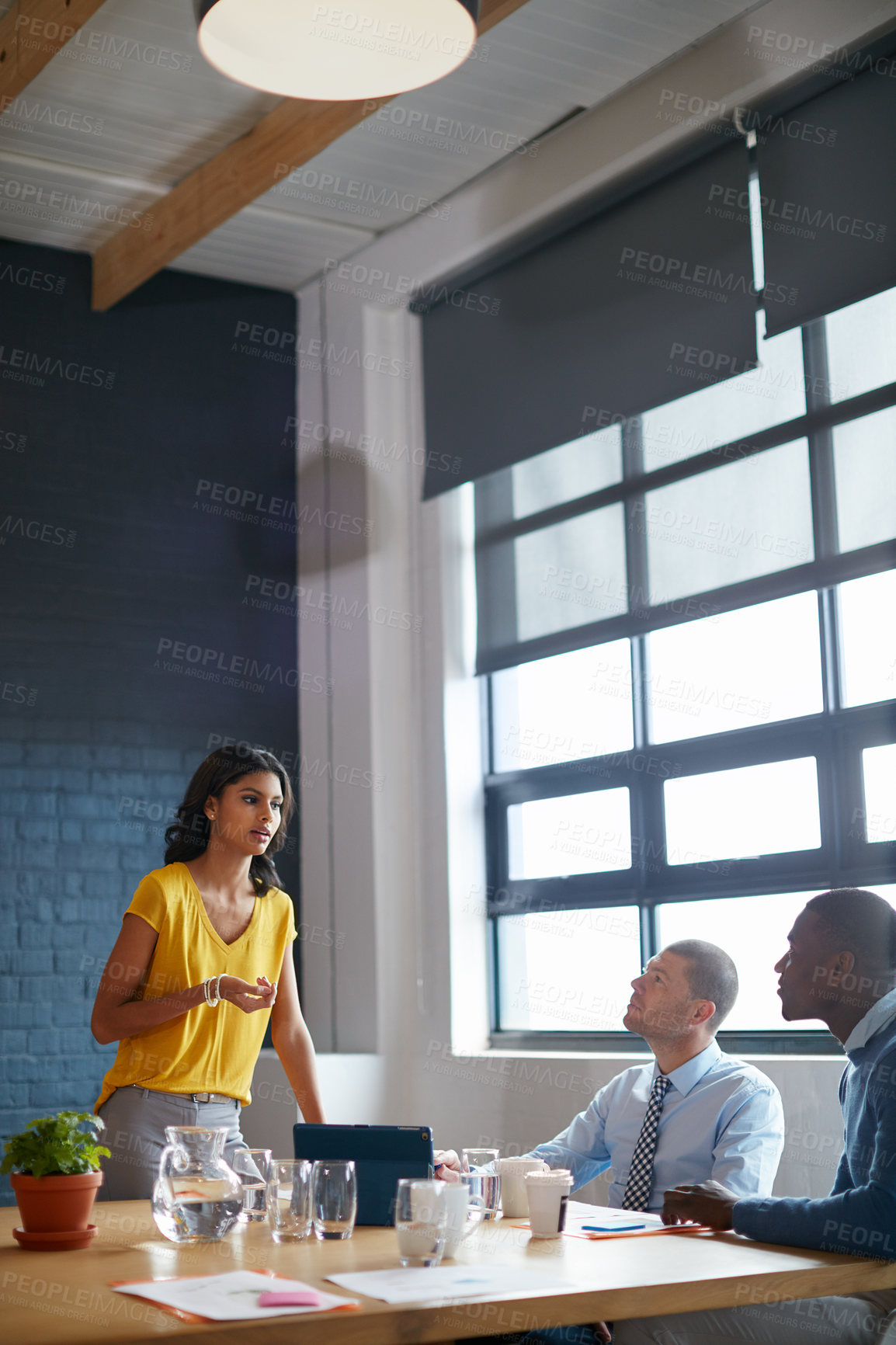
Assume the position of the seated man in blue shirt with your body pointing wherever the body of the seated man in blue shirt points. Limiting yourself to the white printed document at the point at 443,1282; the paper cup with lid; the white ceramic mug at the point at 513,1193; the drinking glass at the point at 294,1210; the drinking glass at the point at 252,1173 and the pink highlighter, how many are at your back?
0

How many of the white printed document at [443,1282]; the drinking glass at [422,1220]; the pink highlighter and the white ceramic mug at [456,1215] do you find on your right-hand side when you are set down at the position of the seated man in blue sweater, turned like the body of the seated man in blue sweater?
0

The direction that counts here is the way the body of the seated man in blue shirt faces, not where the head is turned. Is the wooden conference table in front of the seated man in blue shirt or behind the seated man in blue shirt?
in front

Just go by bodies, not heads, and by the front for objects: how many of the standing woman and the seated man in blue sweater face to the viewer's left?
1

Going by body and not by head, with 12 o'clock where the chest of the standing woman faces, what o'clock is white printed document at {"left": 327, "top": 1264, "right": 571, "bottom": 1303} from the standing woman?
The white printed document is roughly at 1 o'clock from the standing woman.

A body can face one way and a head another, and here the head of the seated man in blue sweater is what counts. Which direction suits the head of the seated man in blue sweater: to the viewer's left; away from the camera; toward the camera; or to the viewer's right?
to the viewer's left

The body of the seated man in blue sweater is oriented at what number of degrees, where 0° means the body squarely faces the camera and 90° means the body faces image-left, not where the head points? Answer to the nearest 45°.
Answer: approximately 90°

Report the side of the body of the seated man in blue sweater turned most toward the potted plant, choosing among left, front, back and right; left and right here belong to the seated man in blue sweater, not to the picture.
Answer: front

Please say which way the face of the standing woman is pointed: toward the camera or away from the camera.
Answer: toward the camera

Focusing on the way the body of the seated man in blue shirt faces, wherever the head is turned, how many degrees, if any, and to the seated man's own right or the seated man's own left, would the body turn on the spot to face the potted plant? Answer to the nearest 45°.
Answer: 0° — they already face it

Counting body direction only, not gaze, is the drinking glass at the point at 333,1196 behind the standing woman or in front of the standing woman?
in front

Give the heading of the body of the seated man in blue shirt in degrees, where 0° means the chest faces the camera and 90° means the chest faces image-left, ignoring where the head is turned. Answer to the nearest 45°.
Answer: approximately 45°

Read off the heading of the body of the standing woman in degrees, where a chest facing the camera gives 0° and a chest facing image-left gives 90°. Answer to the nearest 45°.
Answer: approximately 315°
